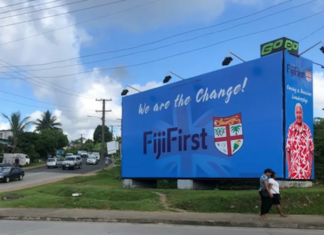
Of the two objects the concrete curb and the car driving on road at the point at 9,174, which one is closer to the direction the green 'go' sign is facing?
the concrete curb

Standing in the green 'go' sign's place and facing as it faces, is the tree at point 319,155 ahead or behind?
behind

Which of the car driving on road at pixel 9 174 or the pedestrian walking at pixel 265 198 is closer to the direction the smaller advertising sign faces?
the pedestrian walking

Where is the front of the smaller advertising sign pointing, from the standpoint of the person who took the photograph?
facing the viewer and to the right of the viewer

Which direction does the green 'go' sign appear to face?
toward the camera

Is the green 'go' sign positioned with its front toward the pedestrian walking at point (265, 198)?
yes

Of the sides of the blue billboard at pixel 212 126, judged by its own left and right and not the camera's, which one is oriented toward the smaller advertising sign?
left

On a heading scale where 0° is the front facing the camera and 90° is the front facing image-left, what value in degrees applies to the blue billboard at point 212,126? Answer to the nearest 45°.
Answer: approximately 45°

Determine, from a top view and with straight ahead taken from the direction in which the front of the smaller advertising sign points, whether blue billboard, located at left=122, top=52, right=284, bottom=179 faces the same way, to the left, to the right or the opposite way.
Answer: to the right

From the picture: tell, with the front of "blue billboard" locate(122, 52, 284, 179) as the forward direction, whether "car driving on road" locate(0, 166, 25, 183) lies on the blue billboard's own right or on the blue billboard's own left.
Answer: on the blue billboard's own right
